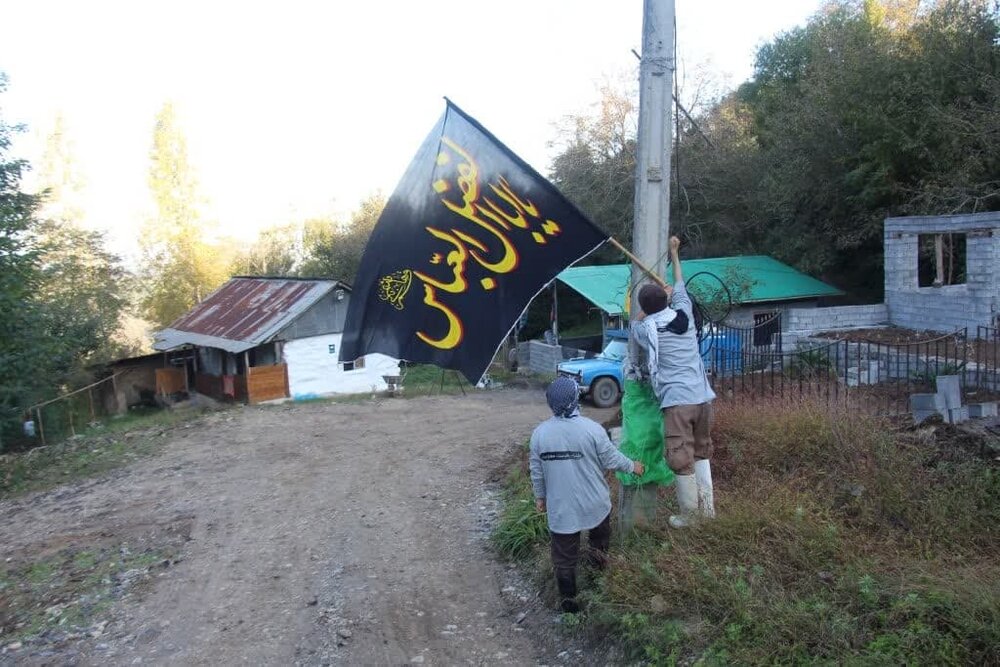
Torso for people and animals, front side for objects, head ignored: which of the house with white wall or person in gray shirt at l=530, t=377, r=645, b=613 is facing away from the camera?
the person in gray shirt

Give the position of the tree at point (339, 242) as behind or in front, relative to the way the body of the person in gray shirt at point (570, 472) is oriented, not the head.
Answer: in front

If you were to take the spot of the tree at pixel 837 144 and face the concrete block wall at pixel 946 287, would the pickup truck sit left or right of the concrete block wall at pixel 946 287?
right

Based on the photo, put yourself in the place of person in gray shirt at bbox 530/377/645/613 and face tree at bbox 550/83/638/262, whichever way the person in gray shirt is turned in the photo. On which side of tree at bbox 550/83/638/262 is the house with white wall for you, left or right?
left

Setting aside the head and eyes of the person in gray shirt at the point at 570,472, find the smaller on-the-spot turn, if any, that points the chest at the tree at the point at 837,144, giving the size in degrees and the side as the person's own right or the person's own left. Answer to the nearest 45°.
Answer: approximately 45° to the person's own right

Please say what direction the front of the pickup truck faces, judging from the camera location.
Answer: facing the viewer and to the left of the viewer

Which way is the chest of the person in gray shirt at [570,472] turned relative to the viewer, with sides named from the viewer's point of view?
facing away from the viewer

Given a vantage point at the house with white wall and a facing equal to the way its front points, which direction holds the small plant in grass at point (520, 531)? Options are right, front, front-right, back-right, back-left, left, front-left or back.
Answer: front-left

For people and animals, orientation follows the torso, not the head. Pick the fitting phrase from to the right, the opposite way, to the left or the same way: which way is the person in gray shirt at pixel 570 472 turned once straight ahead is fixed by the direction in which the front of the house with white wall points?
the opposite way

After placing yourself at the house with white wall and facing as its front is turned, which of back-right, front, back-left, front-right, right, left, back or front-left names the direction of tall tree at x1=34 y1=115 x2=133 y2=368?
right

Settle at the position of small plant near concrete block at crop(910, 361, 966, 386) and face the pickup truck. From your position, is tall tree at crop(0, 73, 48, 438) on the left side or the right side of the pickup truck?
left

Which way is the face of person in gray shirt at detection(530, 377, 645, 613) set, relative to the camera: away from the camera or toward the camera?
away from the camera

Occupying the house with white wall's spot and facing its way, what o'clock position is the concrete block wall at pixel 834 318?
The concrete block wall is roughly at 9 o'clock from the house with white wall.

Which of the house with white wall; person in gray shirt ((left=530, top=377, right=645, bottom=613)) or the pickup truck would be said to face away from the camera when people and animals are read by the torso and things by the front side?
the person in gray shirt

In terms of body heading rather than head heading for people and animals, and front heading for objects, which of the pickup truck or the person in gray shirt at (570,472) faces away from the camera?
the person in gray shirt

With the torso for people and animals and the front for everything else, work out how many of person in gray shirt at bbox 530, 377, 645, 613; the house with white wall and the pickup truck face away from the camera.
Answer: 1

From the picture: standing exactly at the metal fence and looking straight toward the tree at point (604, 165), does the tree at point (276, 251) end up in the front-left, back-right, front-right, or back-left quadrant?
front-left
